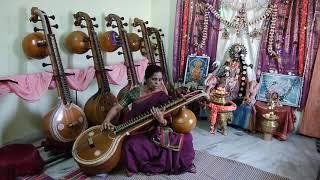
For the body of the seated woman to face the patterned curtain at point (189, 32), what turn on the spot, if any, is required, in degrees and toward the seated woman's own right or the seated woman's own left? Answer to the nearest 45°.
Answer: approximately 135° to the seated woman's own left

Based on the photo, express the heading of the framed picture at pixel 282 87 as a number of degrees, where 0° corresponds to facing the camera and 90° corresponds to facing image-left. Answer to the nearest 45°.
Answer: approximately 0°

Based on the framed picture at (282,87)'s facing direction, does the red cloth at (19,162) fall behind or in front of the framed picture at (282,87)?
in front

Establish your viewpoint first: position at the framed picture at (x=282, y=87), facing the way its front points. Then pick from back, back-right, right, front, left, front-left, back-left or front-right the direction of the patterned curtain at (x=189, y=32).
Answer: right

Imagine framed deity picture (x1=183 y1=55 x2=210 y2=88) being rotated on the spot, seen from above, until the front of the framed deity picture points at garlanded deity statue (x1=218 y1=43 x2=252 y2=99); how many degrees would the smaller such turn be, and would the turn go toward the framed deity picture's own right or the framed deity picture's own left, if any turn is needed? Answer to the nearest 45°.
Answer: approximately 45° to the framed deity picture's own left

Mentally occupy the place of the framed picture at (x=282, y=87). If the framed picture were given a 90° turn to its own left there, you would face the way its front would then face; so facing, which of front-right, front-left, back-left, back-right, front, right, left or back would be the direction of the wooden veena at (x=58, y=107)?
back-right

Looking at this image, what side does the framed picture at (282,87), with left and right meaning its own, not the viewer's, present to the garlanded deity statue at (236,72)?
right

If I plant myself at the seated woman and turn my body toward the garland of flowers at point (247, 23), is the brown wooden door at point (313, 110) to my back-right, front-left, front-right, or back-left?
front-right

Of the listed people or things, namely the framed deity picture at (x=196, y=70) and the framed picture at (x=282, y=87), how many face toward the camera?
2

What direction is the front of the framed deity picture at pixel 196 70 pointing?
toward the camera

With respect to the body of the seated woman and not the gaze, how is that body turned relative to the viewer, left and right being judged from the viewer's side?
facing the viewer and to the right of the viewer

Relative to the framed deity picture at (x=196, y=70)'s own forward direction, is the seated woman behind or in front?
in front

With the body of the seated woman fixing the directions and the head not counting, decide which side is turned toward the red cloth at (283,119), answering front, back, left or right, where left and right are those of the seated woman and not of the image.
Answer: left
